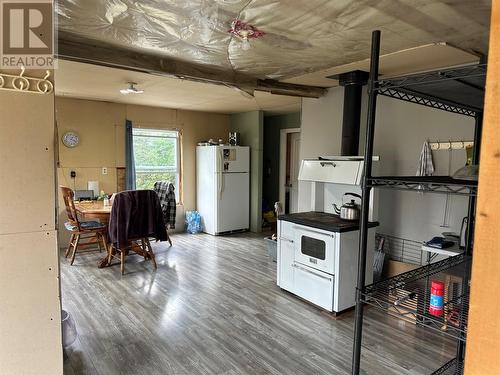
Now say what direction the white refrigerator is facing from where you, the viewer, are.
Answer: facing the viewer and to the right of the viewer

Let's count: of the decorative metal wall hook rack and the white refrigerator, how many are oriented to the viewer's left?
0

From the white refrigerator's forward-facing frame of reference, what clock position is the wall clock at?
The wall clock is roughly at 4 o'clock from the white refrigerator.

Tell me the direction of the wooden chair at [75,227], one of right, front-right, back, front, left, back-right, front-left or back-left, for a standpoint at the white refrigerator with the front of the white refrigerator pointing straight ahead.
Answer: right

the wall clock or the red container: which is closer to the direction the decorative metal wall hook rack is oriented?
the red container

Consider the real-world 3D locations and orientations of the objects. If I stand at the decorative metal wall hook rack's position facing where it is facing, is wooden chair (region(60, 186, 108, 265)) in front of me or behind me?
behind

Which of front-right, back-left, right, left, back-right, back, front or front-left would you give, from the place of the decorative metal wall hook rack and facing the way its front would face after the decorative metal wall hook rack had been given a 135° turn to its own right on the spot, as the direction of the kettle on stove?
back-right

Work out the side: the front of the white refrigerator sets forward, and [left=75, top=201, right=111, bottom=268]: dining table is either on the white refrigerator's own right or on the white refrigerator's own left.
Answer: on the white refrigerator's own right

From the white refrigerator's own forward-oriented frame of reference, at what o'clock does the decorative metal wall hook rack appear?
The decorative metal wall hook rack is roughly at 2 o'clock from the white refrigerator.

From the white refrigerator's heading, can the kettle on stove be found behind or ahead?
ahead

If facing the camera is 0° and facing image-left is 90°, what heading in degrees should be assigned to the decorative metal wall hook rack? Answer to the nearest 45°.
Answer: approximately 0°

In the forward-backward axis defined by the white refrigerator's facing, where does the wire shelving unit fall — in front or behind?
in front

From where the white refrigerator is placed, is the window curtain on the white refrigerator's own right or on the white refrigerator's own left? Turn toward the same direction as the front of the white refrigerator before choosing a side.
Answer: on the white refrigerator's own right

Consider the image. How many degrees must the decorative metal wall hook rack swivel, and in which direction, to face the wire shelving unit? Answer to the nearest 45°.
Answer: approximately 45° to its left
